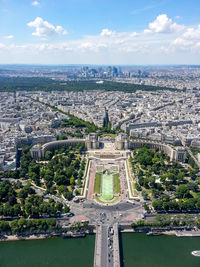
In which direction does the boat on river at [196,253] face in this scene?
to the viewer's left
